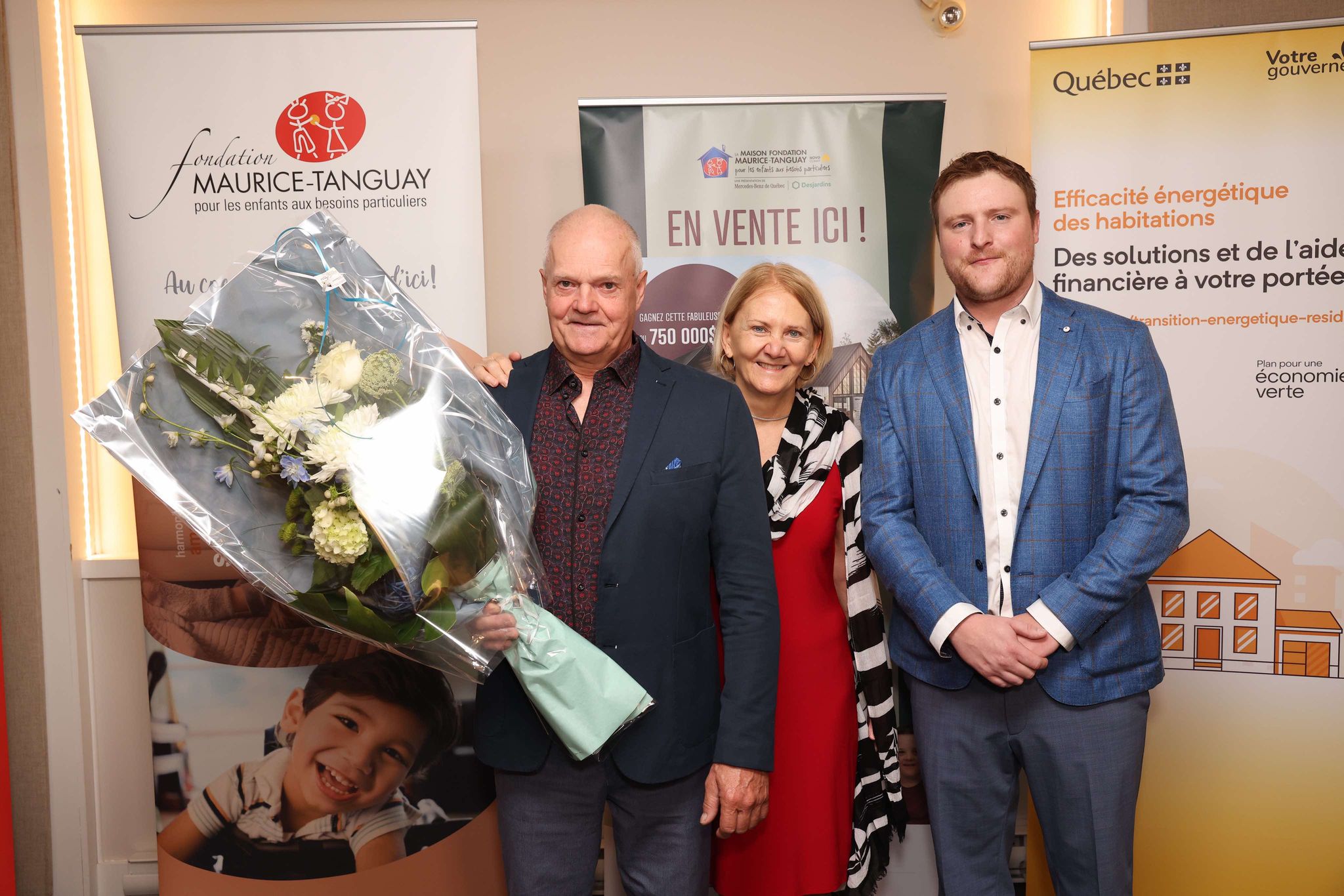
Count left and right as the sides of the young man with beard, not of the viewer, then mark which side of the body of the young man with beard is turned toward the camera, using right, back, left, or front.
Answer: front

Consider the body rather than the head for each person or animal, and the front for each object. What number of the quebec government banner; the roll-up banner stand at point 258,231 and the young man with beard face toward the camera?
3

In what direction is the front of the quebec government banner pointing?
toward the camera

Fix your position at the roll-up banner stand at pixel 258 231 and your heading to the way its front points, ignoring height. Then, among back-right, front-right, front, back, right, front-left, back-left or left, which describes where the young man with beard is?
front-left

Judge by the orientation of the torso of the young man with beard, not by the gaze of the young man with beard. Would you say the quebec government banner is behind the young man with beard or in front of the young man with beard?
behind

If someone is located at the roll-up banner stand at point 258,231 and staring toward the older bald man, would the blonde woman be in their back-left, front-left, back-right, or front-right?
front-left

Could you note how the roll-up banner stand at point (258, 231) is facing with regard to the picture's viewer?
facing the viewer

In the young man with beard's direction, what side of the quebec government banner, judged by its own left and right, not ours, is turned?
front

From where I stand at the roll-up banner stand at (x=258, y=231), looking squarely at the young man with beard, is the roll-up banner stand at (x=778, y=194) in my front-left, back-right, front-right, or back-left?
front-left

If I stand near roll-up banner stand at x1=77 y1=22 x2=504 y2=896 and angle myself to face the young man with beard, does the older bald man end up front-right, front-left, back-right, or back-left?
front-right

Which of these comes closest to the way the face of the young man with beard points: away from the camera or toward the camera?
toward the camera

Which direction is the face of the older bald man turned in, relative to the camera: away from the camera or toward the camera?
toward the camera

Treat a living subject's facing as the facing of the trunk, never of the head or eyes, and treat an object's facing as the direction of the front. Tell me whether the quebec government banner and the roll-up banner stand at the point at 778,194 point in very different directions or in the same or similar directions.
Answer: same or similar directions

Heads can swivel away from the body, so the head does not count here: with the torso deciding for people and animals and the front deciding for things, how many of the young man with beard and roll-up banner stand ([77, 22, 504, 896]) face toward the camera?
2
